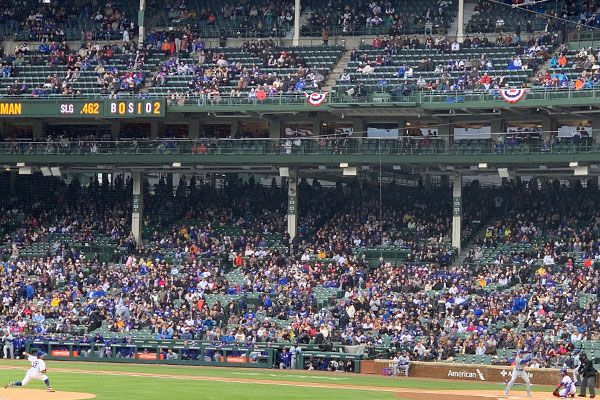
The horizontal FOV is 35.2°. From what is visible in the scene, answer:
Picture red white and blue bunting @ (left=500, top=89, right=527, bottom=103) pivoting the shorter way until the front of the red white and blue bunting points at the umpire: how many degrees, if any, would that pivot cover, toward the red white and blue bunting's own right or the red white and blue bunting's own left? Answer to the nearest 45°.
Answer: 0° — it already faces them

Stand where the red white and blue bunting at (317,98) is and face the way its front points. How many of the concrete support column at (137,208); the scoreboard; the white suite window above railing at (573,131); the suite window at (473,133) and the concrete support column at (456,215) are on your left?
3

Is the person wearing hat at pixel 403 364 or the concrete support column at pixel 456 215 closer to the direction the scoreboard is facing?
the person wearing hat

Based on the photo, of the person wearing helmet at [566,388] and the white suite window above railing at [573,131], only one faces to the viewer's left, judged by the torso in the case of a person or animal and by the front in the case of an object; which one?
the person wearing helmet

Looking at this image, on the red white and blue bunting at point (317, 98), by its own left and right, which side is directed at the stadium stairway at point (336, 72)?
back

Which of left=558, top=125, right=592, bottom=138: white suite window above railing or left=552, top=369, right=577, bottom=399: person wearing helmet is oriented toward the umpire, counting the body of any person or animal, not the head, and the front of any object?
the white suite window above railing

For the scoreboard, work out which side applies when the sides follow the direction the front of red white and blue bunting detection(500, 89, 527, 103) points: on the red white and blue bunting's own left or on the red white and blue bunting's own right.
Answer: on the red white and blue bunting's own right

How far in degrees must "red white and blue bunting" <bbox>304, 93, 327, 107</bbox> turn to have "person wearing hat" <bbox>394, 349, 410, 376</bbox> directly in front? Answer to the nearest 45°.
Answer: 0° — it already faces them

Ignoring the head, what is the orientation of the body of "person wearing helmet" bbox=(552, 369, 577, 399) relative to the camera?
to the viewer's left

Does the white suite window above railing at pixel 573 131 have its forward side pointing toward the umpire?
yes

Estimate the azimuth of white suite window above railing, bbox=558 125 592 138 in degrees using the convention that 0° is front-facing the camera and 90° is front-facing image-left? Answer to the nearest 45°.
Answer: approximately 0°

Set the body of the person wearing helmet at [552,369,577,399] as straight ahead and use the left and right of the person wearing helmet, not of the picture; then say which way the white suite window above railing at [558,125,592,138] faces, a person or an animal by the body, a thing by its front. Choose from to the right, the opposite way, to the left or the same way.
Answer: to the left
